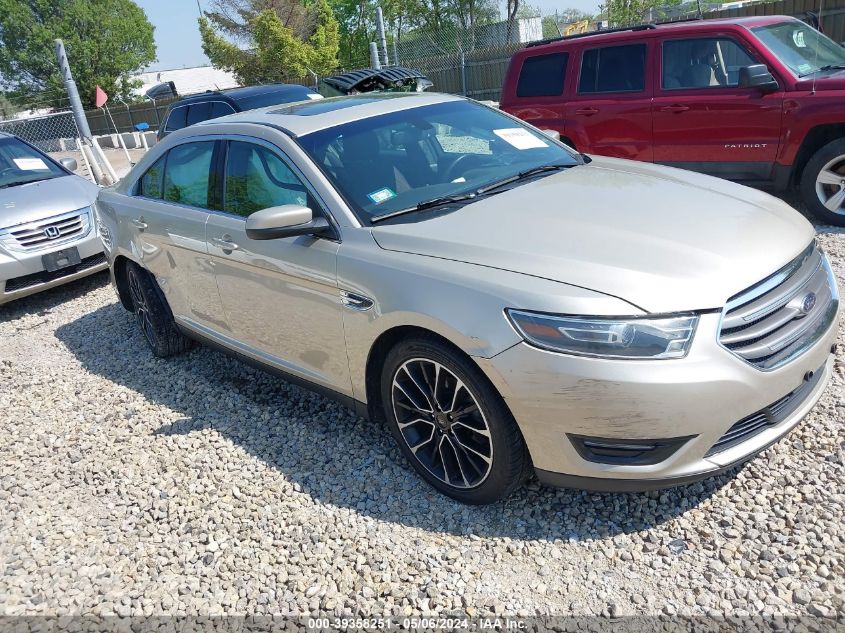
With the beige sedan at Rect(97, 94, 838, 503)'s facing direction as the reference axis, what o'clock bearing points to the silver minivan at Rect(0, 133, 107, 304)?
the silver minivan at Rect(0, 133, 107, 304) is roughly at 6 o'clock from the beige sedan at Rect(97, 94, 838, 503).

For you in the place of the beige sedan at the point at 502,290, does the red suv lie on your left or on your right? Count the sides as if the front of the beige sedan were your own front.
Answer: on your left

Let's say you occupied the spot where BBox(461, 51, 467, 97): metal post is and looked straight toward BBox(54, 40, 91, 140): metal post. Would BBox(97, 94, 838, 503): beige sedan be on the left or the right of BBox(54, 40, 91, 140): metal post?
left

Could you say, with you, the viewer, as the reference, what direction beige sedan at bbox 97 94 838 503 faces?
facing the viewer and to the right of the viewer

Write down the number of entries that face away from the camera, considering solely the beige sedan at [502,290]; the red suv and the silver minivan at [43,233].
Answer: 0

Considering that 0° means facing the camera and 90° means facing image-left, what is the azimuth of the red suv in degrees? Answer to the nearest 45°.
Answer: approximately 315°

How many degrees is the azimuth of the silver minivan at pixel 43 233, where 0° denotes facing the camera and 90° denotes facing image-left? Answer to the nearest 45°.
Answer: approximately 315°

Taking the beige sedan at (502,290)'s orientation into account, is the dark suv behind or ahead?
behind

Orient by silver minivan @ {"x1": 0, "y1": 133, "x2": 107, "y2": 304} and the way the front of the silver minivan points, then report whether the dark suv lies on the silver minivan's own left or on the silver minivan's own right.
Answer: on the silver minivan's own left

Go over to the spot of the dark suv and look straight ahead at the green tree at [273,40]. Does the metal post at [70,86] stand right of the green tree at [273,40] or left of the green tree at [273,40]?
left

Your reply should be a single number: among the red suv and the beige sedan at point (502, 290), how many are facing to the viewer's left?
0

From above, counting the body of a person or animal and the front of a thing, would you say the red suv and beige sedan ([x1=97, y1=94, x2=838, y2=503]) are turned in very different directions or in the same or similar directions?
same or similar directions

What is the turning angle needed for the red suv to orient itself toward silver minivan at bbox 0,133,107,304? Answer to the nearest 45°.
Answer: approximately 135° to its right

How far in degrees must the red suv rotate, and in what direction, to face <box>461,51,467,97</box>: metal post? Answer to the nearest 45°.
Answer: approximately 180°
